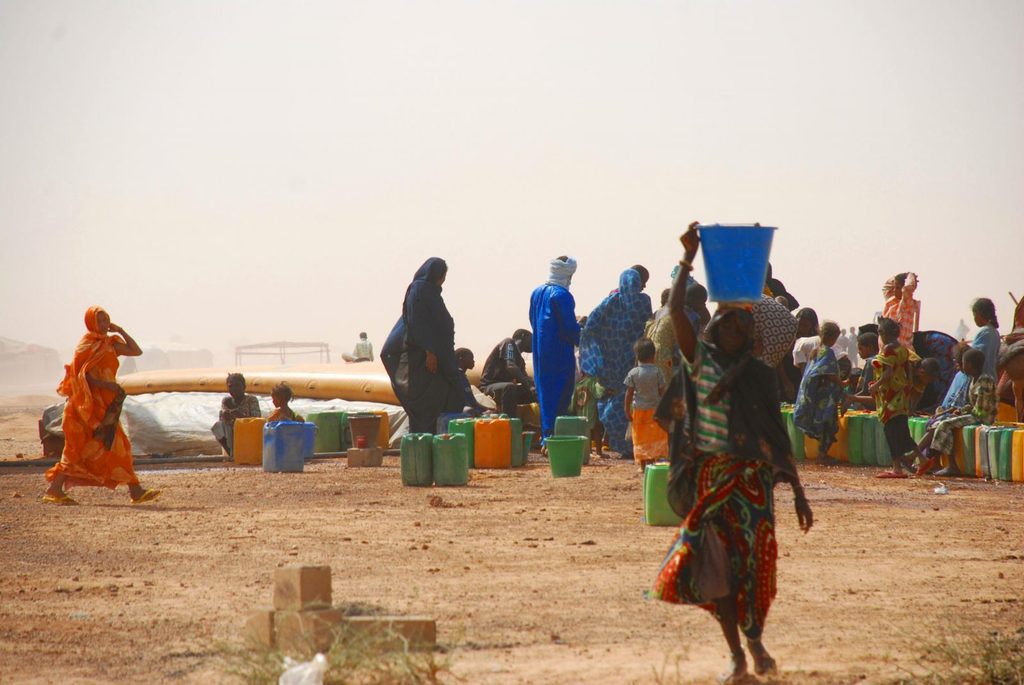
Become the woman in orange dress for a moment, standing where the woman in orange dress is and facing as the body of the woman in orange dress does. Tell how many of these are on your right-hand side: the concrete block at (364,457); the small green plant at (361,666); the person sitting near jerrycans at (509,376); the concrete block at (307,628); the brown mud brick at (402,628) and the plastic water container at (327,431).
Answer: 3

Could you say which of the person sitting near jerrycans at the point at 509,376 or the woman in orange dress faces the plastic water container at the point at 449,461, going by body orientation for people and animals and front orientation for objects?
the woman in orange dress

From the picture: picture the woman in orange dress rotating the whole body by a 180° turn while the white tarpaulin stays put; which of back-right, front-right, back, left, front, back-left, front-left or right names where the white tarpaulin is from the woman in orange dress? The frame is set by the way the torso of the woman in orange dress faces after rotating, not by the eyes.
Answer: right

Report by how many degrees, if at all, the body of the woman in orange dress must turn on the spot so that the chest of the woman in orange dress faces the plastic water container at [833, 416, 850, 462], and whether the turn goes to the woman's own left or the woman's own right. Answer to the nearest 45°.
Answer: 0° — they already face it

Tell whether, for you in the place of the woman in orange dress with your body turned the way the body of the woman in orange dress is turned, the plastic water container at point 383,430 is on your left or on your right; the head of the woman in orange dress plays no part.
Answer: on your left

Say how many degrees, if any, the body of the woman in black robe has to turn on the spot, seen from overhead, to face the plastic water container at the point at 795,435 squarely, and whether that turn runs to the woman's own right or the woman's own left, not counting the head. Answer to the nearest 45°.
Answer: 0° — they already face it

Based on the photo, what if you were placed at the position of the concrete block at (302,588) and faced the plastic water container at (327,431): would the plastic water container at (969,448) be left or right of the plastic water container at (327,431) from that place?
right

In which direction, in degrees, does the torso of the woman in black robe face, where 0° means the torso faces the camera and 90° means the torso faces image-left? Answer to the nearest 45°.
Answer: approximately 270°

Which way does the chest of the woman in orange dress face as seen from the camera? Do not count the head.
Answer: to the viewer's right
